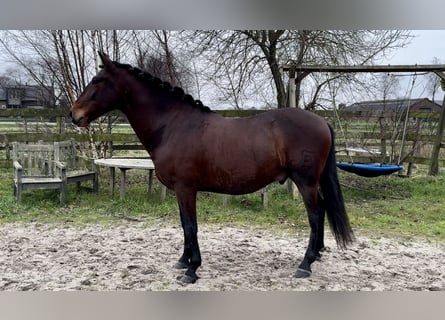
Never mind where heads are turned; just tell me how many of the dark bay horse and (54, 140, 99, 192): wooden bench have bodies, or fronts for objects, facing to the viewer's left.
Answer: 1

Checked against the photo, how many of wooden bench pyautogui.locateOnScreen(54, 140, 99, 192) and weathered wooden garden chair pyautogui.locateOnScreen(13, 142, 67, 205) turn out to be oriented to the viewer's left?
0

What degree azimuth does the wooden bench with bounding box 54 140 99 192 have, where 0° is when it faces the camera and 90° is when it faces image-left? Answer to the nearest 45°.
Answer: approximately 315°

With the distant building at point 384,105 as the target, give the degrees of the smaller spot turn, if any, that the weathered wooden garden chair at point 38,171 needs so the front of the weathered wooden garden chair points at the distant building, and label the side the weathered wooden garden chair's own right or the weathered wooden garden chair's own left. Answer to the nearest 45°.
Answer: approximately 90° to the weathered wooden garden chair's own left

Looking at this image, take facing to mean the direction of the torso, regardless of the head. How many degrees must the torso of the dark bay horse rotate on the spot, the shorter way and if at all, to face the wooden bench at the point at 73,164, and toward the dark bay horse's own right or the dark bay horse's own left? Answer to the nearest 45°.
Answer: approximately 45° to the dark bay horse's own right

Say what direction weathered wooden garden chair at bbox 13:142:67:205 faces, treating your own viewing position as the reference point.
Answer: facing the viewer

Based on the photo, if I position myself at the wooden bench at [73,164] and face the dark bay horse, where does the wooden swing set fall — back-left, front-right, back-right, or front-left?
front-left

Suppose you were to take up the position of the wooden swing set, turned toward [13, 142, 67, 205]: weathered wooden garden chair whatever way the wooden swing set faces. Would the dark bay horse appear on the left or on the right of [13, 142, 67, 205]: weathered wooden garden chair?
left

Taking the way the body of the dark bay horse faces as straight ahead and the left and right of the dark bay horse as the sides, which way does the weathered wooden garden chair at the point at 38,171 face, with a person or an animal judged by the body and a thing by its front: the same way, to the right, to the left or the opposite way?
to the left

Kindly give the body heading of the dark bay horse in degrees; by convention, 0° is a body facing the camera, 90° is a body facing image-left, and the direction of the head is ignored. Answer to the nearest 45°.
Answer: approximately 90°

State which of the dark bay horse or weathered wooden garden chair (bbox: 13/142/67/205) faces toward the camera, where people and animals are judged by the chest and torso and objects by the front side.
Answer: the weathered wooden garden chair

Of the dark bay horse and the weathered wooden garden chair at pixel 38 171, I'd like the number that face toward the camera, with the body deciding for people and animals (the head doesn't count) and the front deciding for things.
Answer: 1
